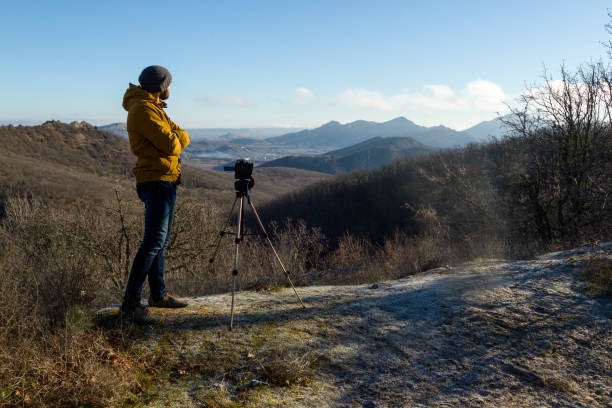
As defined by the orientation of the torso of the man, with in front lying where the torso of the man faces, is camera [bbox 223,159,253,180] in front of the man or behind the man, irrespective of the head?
in front

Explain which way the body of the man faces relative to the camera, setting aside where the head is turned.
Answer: to the viewer's right

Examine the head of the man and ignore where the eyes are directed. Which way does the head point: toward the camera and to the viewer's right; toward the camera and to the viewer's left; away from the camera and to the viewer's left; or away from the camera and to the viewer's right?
away from the camera and to the viewer's right
